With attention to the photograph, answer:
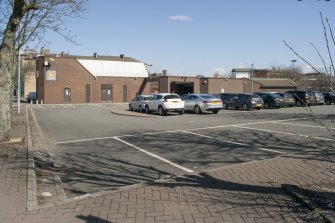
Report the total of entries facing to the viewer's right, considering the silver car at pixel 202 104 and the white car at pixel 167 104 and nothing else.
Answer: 0

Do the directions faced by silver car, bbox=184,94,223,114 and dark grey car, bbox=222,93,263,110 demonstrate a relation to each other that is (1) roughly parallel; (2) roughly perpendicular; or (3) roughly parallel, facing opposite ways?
roughly parallel
